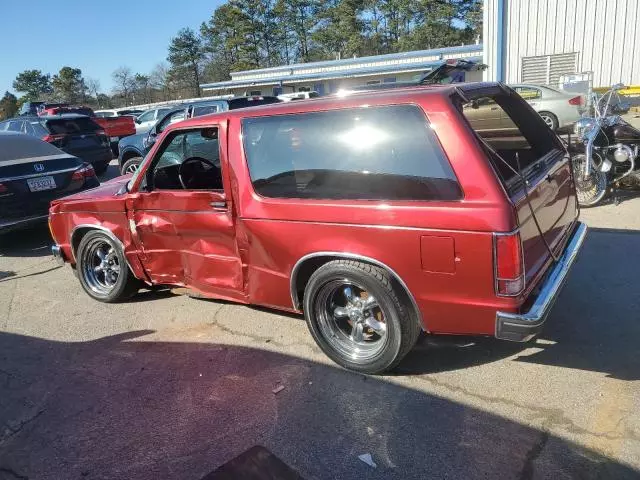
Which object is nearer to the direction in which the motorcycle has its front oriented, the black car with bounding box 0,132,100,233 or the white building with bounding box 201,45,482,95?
the black car

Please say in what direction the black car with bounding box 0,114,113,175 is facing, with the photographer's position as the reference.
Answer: facing away from the viewer and to the left of the viewer

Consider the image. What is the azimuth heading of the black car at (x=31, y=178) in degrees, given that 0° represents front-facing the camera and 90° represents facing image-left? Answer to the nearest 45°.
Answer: approximately 135°

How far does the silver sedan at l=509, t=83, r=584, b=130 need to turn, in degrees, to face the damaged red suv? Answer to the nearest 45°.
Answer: approximately 90° to its left

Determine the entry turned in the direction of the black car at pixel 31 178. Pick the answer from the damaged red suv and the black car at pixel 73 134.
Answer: the damaged red suv

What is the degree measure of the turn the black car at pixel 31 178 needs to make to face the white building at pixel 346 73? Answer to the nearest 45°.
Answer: approximately 90° to its right

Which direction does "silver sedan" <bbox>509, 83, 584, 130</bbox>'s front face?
to the viewer's left

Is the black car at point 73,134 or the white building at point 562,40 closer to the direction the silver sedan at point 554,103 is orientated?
the black car

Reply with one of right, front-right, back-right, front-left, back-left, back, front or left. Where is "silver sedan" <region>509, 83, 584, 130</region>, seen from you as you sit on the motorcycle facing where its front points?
back-right

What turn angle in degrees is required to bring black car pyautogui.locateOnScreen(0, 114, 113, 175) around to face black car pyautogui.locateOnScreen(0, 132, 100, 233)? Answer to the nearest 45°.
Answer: approximately 135° to its left

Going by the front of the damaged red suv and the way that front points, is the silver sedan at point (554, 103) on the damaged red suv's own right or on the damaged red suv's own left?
on the damaged red suv's own right
